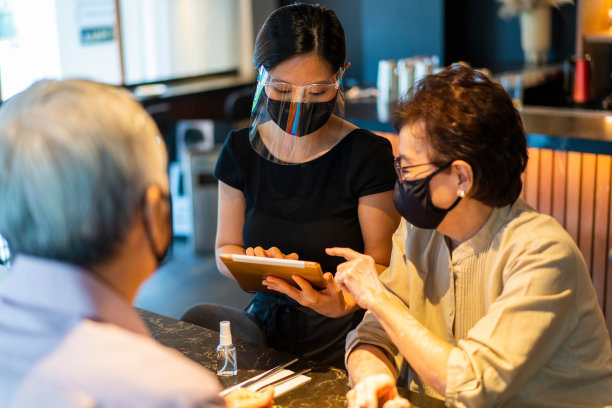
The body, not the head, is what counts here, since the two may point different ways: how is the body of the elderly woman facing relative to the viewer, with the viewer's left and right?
facing the viewer and to the left of the viewer

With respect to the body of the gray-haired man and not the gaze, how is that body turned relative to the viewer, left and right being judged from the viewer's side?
facing away from the viewer and to the right of the viewer

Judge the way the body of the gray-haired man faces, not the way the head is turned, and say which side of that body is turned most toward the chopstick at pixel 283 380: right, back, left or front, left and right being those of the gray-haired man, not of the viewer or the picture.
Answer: front

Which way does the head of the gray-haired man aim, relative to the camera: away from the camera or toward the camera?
away from the camera

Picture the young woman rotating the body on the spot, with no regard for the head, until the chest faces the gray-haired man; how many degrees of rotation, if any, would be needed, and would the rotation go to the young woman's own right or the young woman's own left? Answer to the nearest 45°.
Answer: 0° — they already face them

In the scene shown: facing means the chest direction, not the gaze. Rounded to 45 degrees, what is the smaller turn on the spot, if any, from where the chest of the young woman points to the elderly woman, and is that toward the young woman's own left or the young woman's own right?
approximately 45° to the young woman's own left

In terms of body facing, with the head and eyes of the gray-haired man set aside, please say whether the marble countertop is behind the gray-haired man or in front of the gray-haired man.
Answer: in front

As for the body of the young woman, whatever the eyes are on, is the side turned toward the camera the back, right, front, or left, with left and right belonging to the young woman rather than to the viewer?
front

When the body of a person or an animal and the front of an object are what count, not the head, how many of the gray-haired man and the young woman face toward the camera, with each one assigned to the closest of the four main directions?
1

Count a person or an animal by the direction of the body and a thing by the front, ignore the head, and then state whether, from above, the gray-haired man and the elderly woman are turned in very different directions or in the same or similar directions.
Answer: very different directions
